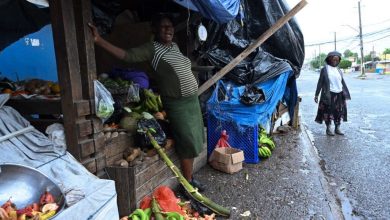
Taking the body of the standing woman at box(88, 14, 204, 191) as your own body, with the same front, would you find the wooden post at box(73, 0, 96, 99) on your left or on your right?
on your right

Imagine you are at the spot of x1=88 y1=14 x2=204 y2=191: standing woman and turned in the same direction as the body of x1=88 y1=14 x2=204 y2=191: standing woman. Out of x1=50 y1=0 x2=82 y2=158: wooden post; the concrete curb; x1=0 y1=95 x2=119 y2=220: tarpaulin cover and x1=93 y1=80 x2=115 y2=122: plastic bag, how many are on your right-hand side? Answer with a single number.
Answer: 3

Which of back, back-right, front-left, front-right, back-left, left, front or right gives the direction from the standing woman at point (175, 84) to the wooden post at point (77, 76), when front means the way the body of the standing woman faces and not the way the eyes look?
right

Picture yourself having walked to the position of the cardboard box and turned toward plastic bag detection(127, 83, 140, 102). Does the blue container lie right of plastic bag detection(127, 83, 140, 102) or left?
right

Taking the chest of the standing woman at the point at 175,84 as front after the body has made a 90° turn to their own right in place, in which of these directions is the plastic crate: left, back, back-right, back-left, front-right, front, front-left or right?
back

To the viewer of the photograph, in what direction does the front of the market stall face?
facing the viewer and to the right of the viewer

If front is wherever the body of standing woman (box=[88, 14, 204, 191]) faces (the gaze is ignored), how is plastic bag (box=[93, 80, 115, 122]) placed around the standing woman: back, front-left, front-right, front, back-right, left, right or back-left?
right

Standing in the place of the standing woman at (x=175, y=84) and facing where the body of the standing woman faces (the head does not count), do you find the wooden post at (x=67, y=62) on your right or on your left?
on your right

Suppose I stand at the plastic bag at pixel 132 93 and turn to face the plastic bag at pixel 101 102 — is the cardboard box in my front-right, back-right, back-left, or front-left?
back-left
